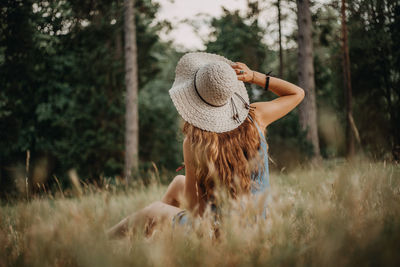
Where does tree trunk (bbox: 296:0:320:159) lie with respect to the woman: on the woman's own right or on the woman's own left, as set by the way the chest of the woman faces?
on the woman's own right

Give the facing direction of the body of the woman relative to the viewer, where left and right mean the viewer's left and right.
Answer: facing away from the viewer and to the left of the viewer

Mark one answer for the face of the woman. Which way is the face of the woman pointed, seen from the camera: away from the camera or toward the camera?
away from the camera
